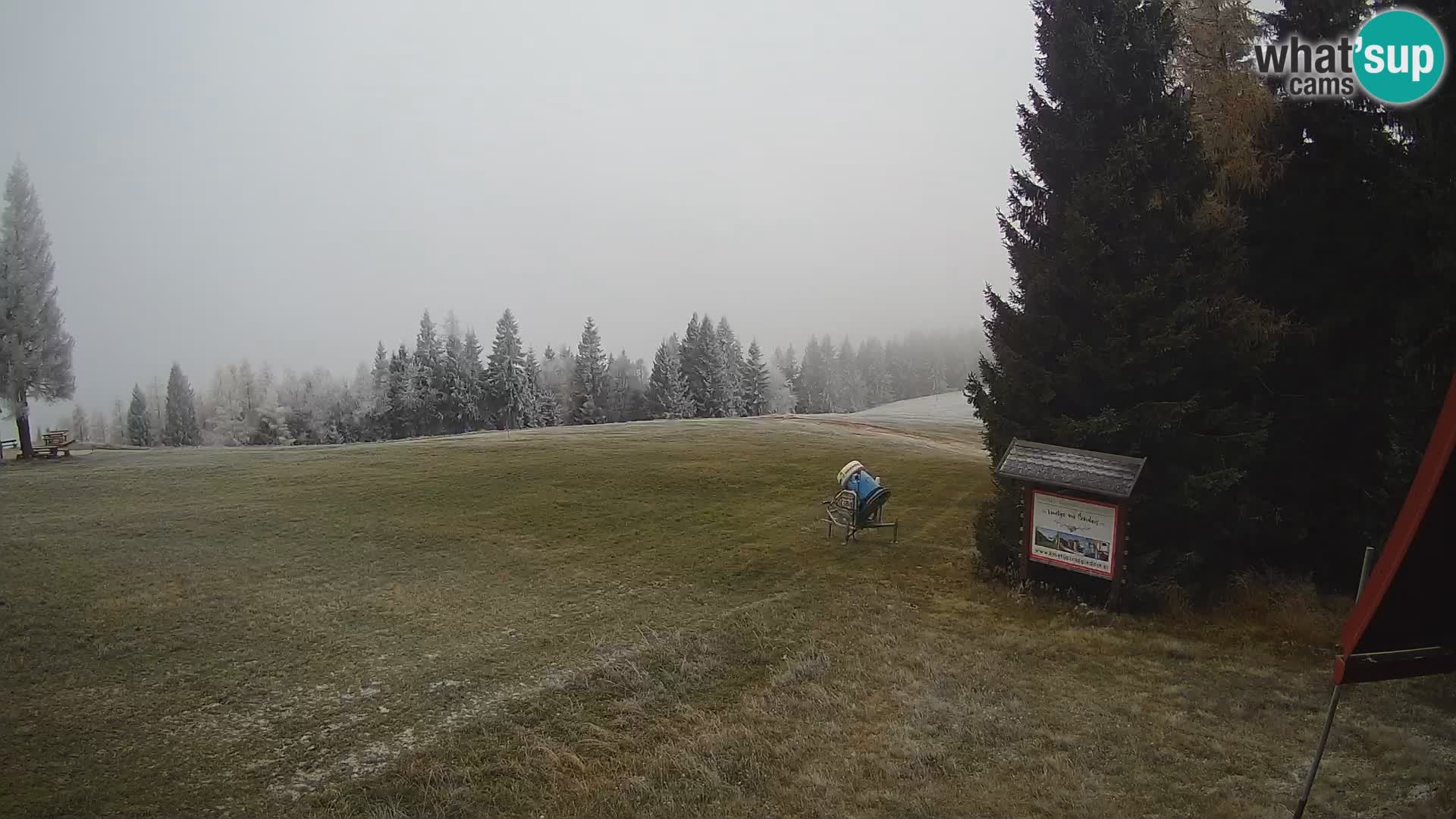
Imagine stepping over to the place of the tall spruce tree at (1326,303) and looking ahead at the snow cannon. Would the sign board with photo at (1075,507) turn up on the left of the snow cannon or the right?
left

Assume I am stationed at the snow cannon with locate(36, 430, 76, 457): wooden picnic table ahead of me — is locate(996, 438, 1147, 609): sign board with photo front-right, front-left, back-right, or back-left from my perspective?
back-left

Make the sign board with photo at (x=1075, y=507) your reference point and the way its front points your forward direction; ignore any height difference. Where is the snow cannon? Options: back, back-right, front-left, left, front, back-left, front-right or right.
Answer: right

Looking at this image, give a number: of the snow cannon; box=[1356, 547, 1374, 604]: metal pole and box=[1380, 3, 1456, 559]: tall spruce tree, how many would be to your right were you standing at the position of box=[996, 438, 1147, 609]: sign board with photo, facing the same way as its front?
1

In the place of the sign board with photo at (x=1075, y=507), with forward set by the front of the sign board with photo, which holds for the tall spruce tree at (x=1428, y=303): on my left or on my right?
on my left

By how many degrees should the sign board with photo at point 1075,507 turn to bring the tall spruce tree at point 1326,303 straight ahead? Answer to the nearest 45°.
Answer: approximately 180°

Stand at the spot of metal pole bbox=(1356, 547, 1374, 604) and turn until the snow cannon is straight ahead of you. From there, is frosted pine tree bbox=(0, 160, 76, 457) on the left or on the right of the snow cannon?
left

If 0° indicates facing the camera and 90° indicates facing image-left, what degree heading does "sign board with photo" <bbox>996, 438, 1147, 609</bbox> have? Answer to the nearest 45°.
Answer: approximately 45°
